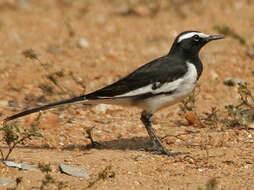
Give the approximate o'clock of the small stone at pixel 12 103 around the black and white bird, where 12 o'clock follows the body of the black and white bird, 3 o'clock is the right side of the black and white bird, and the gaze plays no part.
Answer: The small stone is roughly at 7 o'clock from the black and white bird.

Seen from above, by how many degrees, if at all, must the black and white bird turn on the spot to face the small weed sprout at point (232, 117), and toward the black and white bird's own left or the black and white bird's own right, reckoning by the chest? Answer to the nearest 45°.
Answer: approximately 45° to the black and white bird's own left

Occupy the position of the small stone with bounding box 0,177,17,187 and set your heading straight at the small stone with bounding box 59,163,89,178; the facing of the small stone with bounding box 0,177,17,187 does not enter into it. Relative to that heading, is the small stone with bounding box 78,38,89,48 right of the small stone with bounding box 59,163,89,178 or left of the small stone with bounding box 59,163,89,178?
left

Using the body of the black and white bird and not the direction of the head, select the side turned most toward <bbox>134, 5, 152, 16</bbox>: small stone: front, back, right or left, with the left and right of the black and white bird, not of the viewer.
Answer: left

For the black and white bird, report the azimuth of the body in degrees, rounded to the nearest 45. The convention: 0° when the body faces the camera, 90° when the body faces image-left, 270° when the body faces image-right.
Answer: approximately 270°

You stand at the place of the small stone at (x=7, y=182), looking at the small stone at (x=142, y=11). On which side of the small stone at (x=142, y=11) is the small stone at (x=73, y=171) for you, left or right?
right

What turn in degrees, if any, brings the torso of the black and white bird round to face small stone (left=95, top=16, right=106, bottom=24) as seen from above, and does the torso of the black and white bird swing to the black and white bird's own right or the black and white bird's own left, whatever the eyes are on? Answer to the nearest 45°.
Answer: approximately 90° to the black and white bird's own left

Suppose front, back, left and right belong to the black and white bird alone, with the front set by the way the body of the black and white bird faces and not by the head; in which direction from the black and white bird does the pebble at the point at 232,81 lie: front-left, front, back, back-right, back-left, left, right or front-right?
front-left

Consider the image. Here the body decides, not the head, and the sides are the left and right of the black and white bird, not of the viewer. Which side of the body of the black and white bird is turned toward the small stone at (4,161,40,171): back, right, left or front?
back

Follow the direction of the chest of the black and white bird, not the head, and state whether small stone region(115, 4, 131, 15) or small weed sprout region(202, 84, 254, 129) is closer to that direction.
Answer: the small weed sprout

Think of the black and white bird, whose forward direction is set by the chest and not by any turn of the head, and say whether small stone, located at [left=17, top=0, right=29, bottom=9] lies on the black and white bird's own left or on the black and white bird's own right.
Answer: on the black and white bird's own left

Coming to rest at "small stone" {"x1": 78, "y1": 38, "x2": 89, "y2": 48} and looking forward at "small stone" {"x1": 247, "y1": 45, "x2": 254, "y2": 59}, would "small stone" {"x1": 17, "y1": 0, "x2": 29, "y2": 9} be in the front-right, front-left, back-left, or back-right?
back-left

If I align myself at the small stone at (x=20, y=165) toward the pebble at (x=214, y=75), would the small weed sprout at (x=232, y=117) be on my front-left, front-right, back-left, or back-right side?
front-right
